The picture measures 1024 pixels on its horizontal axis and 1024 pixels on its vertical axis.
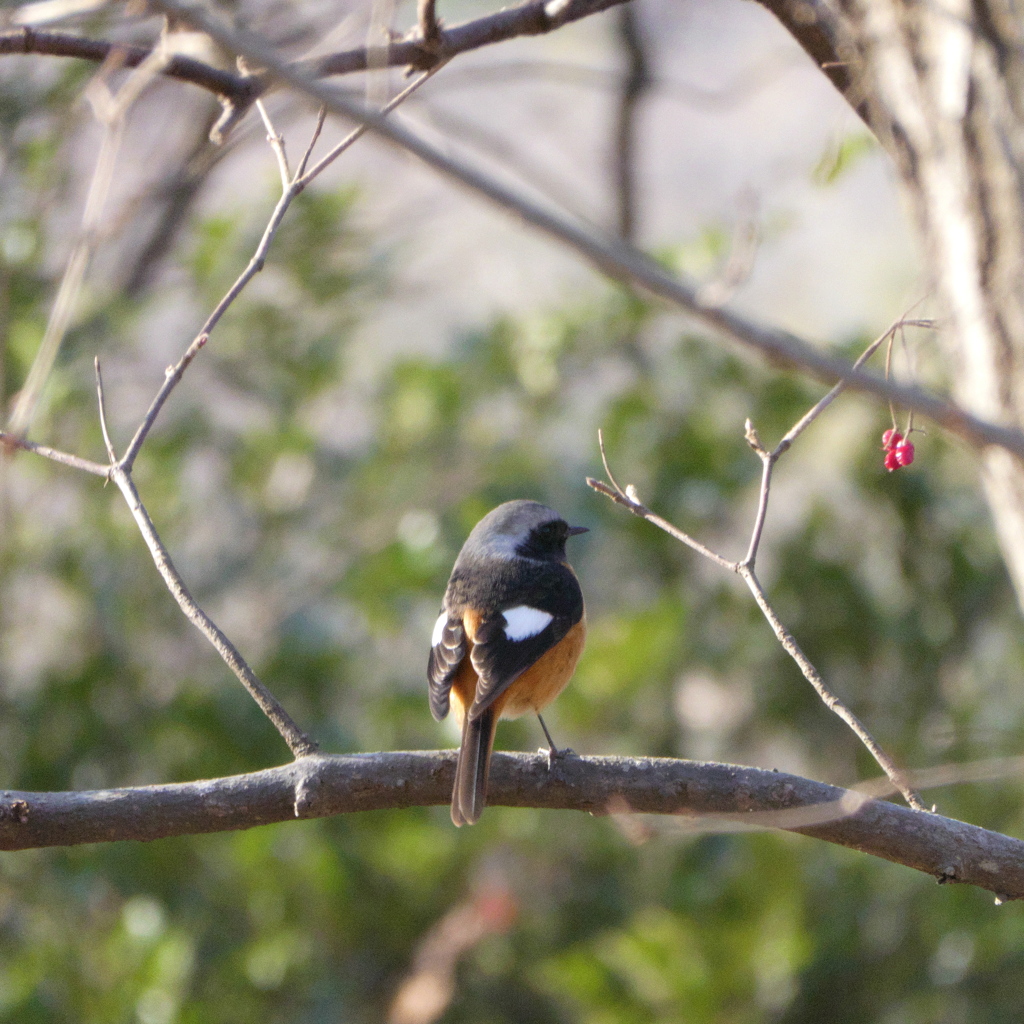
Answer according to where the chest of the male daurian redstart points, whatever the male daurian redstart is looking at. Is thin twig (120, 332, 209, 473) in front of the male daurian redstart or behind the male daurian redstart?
behind

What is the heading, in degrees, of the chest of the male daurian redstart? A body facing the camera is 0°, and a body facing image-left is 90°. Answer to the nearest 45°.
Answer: approximately 225°

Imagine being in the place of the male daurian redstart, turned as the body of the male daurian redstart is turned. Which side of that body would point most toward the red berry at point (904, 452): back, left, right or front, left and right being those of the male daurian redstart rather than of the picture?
right
